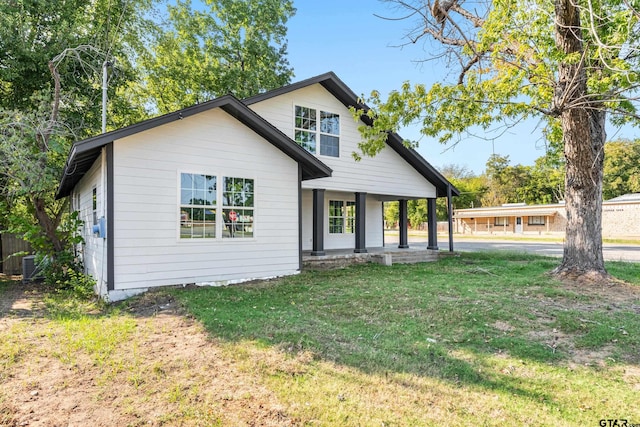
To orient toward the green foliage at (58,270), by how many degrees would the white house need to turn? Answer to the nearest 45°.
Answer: approximately 90° to its right

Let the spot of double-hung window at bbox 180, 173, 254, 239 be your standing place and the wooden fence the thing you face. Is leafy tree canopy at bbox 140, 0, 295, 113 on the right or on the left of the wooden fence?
right

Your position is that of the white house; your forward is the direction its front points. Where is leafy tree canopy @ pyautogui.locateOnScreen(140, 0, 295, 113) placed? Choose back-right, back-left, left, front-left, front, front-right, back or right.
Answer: back-left

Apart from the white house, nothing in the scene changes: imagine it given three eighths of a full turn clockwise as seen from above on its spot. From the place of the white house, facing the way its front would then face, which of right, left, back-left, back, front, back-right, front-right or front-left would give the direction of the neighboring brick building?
back-right

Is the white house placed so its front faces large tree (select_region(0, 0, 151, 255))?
no

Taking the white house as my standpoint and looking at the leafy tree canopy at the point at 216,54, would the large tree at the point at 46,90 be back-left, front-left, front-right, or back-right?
front-left

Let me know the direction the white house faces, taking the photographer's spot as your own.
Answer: facing the viewer and to the right of the viewer

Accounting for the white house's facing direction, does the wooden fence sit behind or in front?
behind

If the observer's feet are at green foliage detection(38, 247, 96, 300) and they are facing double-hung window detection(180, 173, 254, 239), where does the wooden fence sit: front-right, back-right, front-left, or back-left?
back-left
